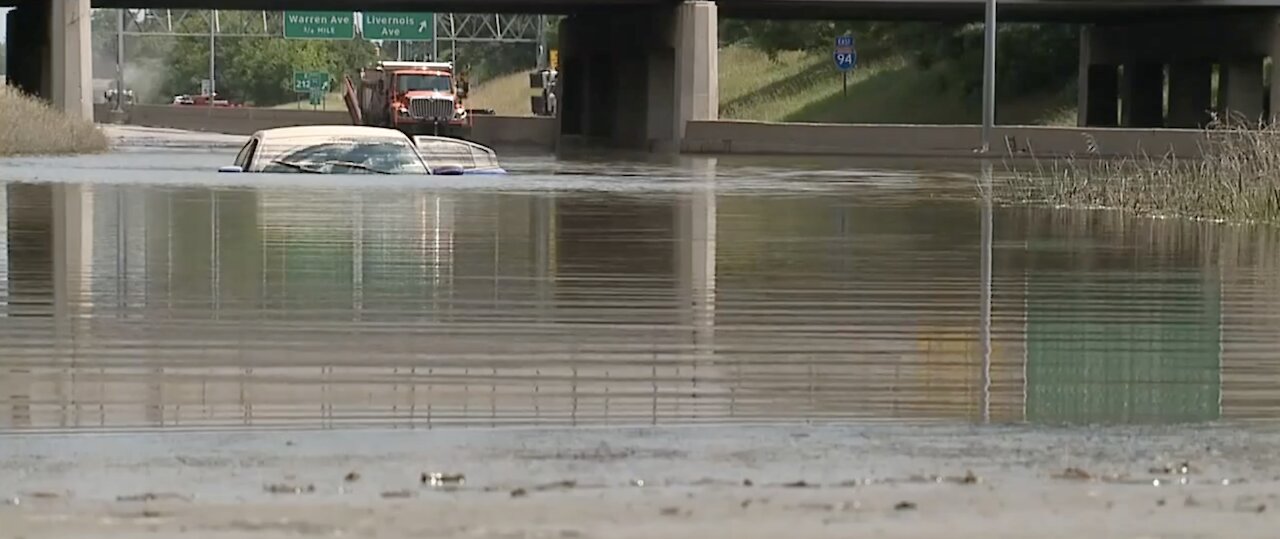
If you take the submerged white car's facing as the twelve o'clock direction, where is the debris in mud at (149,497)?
The debris in mud is roughly at 12 o'clock from the submerged white car.

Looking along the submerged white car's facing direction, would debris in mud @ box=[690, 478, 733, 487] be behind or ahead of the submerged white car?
ahead

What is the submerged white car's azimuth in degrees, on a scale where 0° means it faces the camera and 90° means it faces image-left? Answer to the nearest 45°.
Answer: approximately 0°

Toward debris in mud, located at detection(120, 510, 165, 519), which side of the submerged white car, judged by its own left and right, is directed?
front

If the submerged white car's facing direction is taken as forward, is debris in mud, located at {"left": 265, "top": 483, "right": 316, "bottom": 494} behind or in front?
in front

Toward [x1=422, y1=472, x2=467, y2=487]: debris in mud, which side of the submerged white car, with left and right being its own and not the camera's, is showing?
front

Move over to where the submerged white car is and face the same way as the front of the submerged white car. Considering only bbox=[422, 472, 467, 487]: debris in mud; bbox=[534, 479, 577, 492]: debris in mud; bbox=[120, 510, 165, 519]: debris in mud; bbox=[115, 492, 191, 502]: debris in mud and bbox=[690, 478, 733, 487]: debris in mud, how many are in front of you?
5

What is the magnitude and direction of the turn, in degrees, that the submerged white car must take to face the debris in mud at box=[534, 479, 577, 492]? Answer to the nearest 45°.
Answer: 0° — it already faces it
